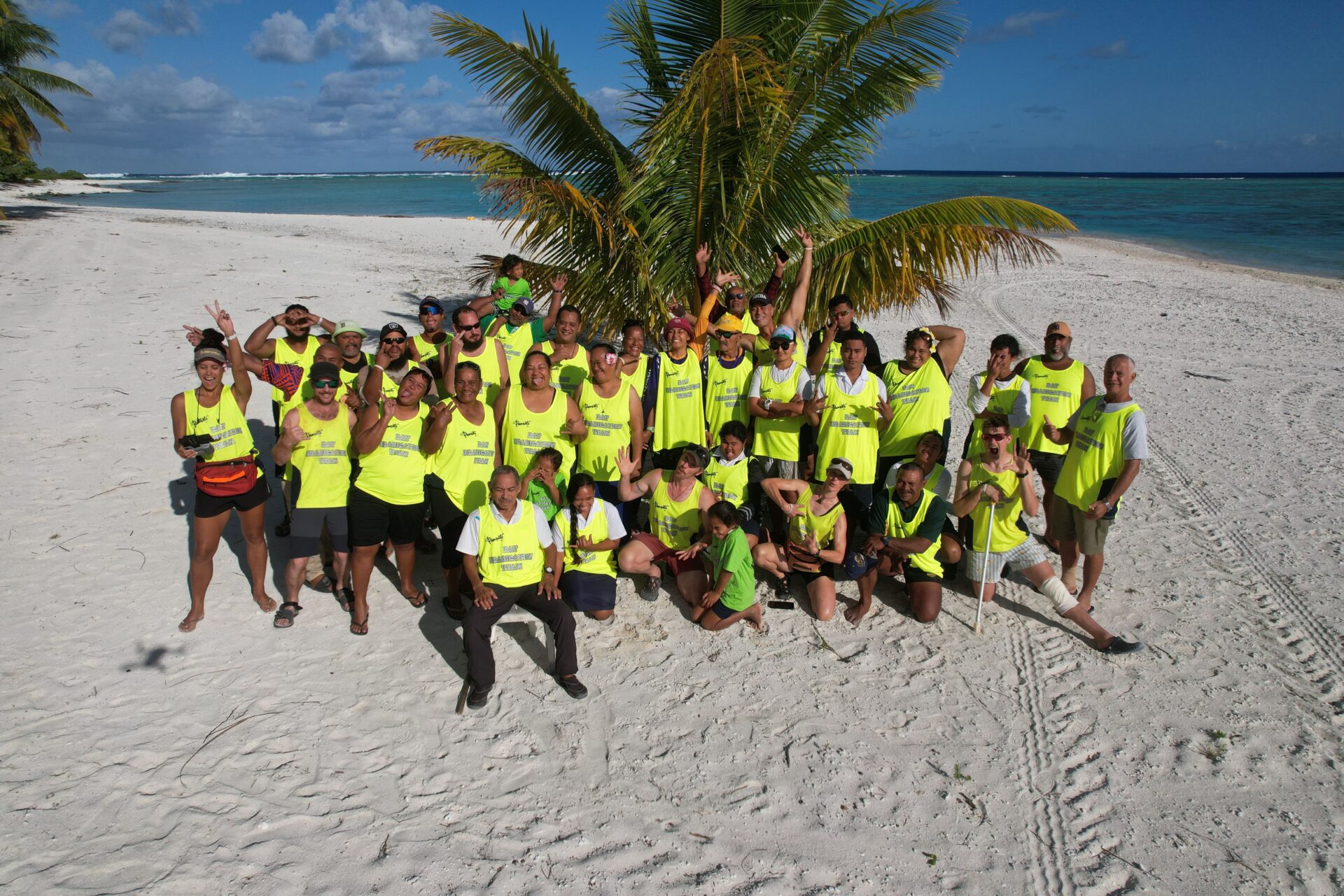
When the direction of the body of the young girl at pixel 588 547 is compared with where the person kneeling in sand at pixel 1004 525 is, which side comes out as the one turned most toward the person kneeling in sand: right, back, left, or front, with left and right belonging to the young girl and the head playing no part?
left

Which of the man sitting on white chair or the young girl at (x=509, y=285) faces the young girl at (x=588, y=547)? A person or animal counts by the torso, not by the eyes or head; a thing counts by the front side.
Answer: the young girl at (x=509, y=285)

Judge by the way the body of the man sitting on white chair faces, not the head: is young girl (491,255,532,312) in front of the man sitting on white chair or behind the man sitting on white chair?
behind

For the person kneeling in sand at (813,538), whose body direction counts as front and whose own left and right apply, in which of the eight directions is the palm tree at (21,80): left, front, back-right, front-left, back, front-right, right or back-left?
right

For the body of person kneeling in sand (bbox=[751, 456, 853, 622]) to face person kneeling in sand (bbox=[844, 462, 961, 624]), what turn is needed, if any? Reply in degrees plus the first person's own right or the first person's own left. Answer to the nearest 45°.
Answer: approximately 135° to the first person's own left

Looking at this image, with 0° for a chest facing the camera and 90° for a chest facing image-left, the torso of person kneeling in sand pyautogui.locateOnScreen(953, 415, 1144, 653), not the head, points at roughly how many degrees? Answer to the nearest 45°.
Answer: approximately 0°
